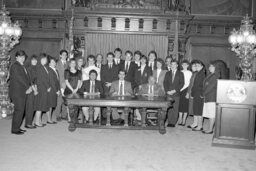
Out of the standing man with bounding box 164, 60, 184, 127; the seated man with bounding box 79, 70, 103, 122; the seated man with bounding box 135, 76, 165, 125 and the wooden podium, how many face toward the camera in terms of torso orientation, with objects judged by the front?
4

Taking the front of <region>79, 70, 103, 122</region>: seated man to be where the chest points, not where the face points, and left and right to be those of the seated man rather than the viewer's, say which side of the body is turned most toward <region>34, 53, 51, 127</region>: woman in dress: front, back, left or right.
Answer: right

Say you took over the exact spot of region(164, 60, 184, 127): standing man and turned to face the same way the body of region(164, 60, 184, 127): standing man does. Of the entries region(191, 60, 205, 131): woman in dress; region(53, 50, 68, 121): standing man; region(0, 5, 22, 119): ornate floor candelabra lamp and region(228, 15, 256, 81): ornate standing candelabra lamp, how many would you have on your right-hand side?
2

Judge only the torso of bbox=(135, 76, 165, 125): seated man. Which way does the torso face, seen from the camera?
toward the camera

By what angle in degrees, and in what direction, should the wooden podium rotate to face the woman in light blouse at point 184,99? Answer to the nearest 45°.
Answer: approximately 135° to its right

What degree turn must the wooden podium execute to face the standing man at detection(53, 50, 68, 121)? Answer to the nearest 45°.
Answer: approximately 90° to its right

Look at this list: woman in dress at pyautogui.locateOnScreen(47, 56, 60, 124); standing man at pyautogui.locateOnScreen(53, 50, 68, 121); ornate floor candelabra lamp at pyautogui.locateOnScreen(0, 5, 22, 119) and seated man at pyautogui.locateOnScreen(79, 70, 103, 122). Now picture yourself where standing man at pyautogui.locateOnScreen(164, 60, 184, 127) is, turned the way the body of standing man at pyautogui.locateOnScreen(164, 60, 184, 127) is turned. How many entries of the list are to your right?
4

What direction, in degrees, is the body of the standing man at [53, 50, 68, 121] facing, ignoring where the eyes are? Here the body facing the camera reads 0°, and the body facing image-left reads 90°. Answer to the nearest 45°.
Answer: approximately 315°

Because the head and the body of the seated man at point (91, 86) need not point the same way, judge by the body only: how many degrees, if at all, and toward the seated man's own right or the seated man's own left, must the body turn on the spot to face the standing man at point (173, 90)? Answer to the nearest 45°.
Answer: approximately 90° to the seated man's own left

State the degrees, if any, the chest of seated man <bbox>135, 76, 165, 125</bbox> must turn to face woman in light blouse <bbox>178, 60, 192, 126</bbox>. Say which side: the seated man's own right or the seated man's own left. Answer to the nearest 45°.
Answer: approximately 90° to the seated man's own left

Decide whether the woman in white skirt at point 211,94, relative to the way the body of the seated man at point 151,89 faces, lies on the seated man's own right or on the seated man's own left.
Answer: on the seated man's own left

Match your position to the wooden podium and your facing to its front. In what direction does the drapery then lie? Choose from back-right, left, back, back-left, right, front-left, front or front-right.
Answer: back-right

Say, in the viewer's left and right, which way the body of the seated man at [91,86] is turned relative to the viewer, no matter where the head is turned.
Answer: facing the viewer
